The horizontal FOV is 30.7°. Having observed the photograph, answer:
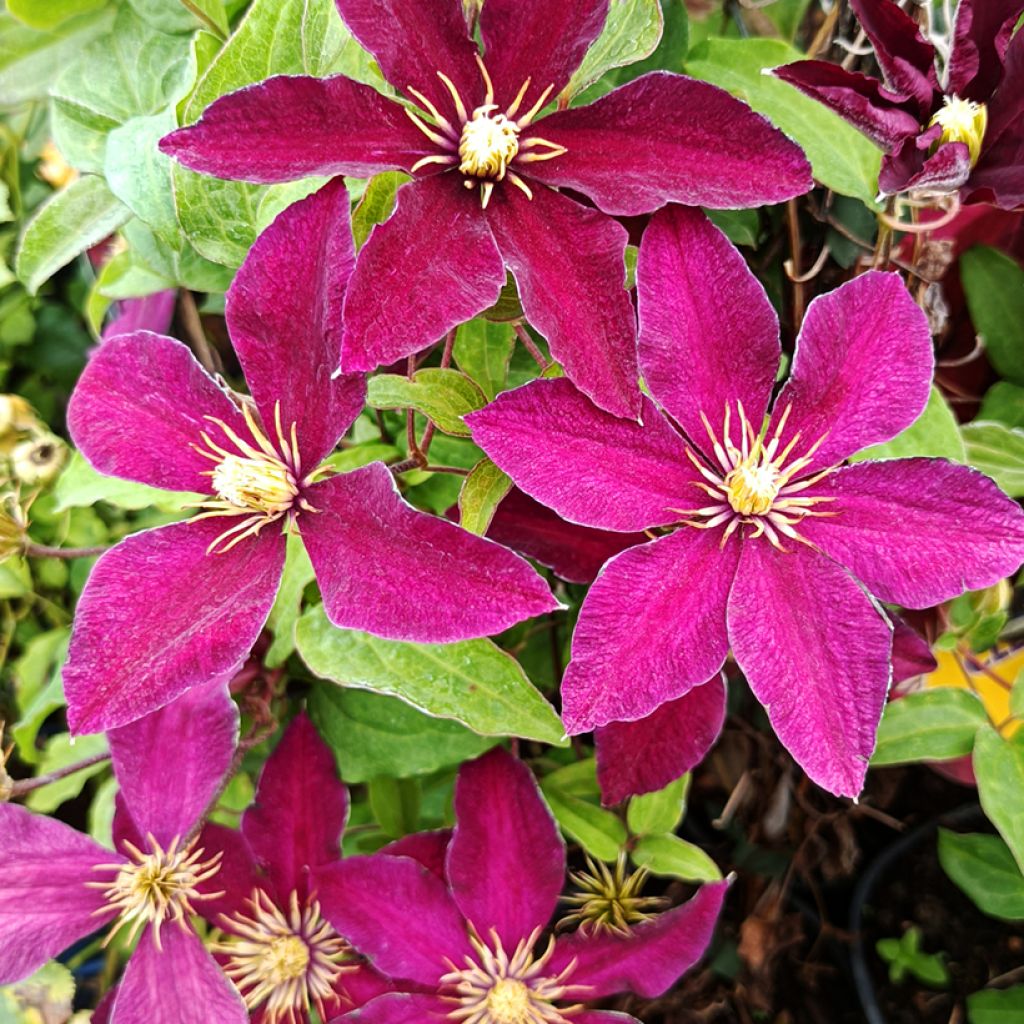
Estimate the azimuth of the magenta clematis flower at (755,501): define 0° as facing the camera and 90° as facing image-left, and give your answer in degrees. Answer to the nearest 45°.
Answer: approximately 0°

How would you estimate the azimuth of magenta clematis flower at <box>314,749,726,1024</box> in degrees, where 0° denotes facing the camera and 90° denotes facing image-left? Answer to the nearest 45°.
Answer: approximately 0°
